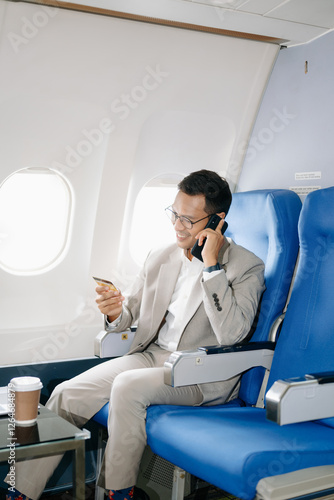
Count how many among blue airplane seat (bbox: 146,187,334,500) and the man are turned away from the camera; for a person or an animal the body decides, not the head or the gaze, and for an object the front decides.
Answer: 0

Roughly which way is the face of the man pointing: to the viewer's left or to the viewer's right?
to the viewer's left

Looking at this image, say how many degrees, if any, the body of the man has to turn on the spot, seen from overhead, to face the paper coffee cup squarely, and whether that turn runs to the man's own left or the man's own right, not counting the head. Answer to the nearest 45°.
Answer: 0° — they already face it

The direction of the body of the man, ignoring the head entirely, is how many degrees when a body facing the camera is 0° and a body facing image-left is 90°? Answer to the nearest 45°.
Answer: approximately 45°

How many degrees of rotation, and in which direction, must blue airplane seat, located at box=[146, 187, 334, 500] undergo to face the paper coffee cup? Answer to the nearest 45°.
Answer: approximately 45° to its right

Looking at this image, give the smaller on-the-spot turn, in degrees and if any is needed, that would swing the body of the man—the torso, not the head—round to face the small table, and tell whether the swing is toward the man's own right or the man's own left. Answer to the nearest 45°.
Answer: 0° — they already face it

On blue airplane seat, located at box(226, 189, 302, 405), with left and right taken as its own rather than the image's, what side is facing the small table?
front
